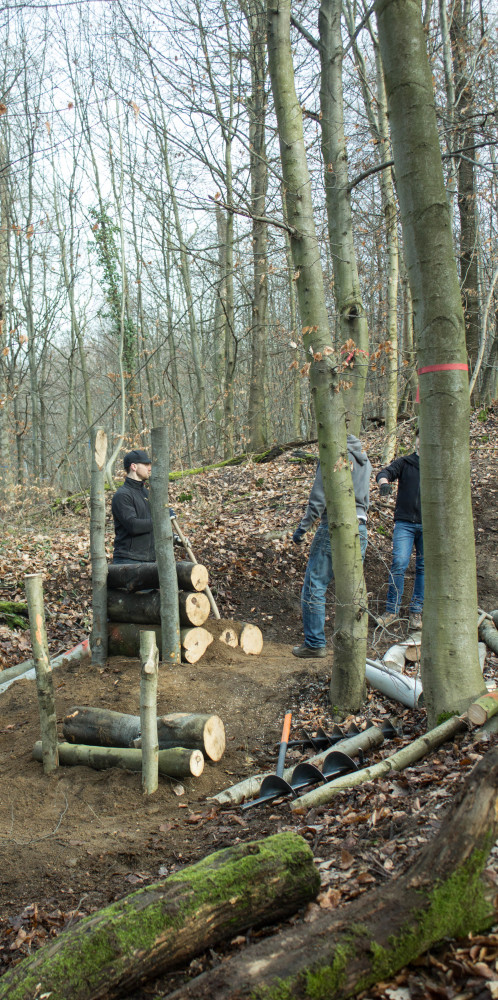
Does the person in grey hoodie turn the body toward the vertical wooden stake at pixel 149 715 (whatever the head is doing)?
no

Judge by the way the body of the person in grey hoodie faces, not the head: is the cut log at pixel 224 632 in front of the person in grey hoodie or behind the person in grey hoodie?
in front

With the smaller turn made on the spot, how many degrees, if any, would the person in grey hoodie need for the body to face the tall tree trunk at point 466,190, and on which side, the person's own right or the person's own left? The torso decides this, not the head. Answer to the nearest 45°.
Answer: approximately 90° to the person's own right

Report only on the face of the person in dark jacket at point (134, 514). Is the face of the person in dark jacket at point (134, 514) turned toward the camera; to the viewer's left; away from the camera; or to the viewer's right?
to the viewer's right

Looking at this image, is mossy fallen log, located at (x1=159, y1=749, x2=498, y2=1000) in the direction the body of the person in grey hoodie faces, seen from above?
no

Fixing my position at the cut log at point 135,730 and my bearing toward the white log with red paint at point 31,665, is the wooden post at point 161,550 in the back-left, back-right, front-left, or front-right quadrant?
front-right

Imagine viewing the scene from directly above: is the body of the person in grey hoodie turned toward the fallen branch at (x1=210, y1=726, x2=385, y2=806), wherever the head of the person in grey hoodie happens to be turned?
no

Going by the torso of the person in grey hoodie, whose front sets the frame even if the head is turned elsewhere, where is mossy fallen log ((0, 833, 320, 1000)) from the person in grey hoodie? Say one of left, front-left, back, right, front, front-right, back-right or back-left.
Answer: left
